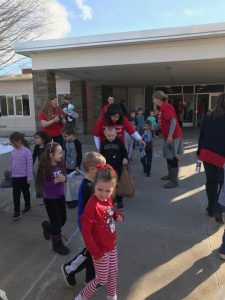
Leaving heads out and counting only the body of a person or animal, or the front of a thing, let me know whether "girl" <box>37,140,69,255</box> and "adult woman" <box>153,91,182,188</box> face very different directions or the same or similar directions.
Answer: very different directions

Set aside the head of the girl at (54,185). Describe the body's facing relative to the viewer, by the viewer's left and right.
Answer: facing the viewer and to the right of the viewer

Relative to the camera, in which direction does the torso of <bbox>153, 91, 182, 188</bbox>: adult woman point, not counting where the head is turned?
to the viewer's left

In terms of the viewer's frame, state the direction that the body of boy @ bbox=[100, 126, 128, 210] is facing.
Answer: toward the camera

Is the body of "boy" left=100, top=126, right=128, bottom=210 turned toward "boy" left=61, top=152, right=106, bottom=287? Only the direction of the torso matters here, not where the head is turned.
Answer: yes

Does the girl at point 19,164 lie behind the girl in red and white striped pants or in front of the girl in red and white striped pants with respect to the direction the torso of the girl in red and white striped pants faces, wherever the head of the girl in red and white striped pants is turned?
behind

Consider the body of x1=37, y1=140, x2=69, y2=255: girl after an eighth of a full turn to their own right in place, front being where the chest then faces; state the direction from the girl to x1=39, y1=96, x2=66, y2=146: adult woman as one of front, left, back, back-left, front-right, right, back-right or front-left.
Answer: back

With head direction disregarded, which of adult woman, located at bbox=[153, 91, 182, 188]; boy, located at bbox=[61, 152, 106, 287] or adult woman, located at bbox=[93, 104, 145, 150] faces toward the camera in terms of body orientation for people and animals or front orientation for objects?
adult woman, located at bbox=[93, 104, 145, 150]

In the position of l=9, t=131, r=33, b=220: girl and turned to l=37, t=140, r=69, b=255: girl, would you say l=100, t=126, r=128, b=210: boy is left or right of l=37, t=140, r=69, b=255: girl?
left

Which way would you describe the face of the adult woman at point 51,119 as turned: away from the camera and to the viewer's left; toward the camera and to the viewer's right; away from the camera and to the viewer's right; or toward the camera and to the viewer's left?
toward the camera and to the viewer's right

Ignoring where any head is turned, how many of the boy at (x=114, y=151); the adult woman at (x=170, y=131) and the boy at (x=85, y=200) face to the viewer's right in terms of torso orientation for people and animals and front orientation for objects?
1

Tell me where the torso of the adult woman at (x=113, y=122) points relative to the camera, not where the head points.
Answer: toward the camera

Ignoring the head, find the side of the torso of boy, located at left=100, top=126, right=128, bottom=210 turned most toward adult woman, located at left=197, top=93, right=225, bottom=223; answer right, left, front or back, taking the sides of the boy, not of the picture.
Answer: left

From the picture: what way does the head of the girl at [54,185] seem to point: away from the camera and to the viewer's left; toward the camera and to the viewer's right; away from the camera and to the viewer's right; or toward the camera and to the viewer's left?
toward the camera and to the viewer's right
